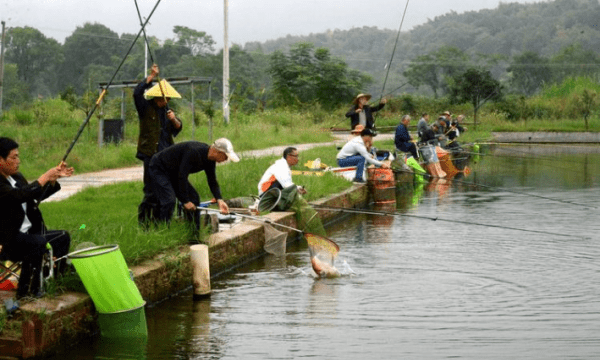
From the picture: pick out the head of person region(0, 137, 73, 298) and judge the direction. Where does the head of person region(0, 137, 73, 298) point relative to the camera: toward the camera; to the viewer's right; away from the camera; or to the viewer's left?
to the viewer's right

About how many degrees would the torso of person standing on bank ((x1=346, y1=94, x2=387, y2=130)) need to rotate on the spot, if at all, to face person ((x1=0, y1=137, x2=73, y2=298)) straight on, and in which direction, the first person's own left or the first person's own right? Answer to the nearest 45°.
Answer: approximately 45° to the first person's own right

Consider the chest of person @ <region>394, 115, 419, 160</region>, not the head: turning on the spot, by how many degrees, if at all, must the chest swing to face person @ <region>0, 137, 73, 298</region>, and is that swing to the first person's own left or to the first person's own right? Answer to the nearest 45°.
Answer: approximately 90° to the first person's own right

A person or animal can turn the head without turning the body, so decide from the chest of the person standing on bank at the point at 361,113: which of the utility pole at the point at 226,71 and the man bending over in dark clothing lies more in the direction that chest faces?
the man bending over in dark clothing

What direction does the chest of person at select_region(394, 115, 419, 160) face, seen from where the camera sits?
to the viewer's right

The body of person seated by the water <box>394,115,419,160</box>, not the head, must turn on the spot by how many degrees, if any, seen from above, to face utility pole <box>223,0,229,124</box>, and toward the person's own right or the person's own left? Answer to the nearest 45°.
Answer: approximately 135° to the person's own left

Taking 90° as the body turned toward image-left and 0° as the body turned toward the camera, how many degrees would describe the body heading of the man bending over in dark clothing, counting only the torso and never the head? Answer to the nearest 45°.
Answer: approximately 270°

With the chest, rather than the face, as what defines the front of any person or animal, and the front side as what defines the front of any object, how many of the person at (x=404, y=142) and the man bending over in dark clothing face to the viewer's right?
2

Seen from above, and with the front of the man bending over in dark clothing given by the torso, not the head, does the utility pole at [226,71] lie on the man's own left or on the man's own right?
on the man's own left
